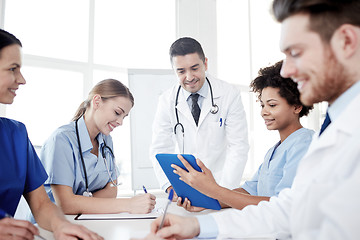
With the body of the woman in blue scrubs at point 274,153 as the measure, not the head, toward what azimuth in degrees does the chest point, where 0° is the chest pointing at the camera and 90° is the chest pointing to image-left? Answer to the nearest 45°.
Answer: approximately 45°

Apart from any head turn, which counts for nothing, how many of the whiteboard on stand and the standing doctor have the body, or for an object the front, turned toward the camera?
2

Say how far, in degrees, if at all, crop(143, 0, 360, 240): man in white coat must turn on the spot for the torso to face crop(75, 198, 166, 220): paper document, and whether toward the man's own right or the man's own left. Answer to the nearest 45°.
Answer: approximately 45° to the man's own right

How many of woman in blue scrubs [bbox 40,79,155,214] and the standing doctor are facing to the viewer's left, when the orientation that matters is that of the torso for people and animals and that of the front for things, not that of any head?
0

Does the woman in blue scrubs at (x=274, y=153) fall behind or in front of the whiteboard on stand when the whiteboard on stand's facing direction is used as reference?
in front

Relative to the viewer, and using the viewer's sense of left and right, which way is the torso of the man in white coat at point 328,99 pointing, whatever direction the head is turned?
facing to the left of the viewer

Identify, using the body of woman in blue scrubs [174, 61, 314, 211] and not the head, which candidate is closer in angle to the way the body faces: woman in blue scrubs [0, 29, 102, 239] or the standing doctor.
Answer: the woman in blue scrubs

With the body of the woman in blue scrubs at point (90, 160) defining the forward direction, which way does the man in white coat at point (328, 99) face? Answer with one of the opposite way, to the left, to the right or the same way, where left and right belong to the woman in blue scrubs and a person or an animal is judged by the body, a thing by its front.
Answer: the opposite way

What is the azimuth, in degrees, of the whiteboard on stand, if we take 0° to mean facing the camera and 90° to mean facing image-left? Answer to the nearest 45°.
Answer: approximately 0°

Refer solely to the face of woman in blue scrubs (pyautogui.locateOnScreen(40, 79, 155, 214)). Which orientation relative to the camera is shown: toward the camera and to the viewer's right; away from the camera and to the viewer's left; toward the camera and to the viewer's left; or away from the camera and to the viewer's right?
toward the camera and to the viewer's right

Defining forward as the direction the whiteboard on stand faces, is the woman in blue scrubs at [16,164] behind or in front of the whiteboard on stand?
in front

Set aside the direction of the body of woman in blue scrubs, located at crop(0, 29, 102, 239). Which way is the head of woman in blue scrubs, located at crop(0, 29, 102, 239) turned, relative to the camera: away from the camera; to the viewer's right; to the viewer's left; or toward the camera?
to the viewer's right

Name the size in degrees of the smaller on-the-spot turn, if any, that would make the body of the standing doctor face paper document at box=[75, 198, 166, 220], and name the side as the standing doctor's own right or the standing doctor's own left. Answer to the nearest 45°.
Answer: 0° — they already face it
